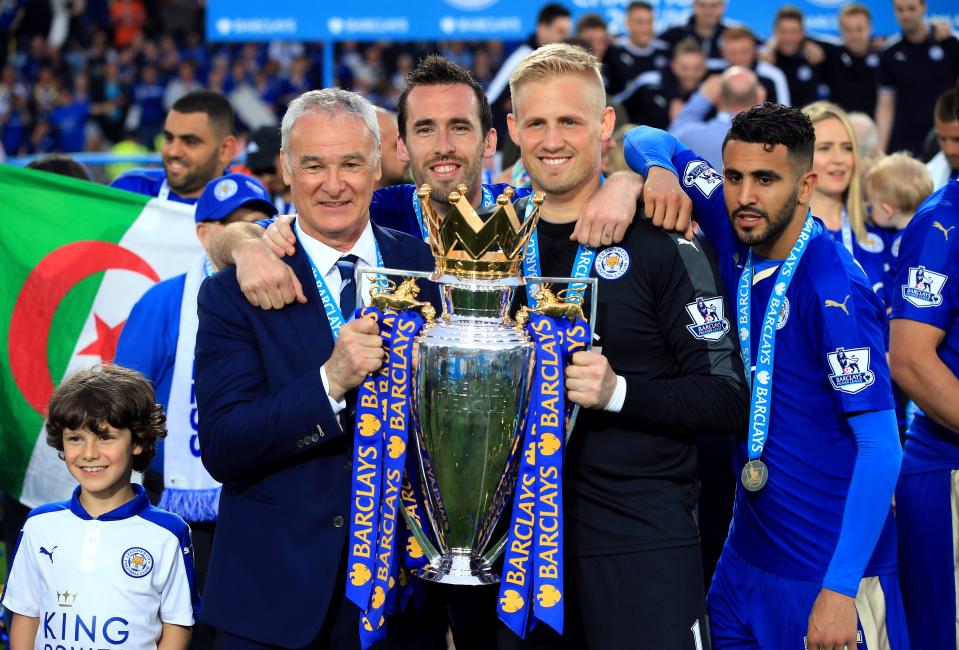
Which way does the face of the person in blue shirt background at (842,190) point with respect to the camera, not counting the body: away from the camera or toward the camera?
toward the camera

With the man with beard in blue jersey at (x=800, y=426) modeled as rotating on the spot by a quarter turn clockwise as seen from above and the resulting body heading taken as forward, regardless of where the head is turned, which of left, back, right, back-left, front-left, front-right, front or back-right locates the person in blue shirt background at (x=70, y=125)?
front

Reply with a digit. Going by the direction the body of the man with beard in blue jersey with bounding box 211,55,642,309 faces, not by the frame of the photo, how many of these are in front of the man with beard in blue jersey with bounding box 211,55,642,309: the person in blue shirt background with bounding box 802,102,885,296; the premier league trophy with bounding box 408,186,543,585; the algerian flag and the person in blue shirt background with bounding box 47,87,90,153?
1

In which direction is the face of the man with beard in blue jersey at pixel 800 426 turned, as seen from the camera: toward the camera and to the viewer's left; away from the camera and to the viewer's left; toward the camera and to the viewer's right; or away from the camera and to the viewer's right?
toward the camera and to the viewer's left

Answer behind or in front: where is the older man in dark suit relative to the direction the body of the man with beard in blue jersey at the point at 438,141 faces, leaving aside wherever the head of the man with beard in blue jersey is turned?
in front

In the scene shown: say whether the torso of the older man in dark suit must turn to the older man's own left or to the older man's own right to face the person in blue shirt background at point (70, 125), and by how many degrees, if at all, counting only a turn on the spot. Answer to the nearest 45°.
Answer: approximately 180°

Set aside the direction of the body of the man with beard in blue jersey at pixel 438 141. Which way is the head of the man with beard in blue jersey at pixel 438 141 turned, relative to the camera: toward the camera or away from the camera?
toward the camera

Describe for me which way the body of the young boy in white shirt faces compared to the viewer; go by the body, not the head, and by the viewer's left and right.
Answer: facing the viewer

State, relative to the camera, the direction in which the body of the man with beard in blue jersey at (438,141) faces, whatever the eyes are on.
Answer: toward the camera

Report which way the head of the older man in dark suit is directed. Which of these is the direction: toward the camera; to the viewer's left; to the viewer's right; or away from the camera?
toward the camera

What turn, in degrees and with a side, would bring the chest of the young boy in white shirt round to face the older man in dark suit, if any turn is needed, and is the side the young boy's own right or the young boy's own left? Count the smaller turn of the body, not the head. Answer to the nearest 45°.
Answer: approximately 45° to the young boy's own left

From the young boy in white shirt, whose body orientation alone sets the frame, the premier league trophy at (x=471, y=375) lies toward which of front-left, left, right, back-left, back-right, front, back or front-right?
front-left

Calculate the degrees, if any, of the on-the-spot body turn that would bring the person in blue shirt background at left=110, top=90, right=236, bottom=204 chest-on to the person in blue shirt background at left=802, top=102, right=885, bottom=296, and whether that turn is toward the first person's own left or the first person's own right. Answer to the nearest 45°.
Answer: approximately 90° to the first person's own left

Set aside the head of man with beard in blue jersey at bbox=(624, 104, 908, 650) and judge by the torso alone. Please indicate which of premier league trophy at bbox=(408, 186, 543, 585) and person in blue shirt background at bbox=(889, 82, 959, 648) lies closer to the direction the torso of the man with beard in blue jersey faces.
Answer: the premier league trophy

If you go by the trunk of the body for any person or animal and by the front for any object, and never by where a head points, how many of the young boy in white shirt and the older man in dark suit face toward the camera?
2

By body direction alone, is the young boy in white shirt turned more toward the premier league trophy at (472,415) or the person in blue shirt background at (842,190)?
the premier league trophy

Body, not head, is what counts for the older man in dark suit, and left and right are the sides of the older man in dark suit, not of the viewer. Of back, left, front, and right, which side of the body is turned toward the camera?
front

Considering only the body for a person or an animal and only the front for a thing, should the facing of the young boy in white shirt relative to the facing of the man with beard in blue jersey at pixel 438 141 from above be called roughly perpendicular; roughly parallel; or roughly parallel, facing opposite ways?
roughly parallel

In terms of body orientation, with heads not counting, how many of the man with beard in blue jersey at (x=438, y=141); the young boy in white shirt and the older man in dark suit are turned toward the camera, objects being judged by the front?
3
